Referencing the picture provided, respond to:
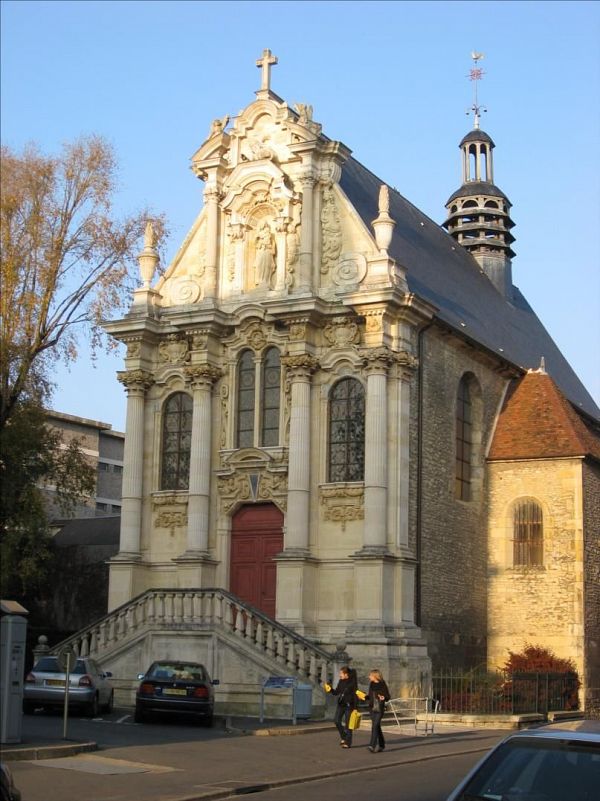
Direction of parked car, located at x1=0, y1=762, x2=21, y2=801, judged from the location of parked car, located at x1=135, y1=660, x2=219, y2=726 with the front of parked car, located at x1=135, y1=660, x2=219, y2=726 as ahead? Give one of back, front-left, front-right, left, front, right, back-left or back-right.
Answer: back

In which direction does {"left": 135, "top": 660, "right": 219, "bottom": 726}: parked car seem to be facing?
away from the camera

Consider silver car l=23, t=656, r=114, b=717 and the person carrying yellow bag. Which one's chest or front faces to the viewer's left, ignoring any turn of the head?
the person carrying yellow bag

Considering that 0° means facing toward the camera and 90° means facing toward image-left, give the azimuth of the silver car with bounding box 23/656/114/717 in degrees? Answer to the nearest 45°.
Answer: approximately 225°

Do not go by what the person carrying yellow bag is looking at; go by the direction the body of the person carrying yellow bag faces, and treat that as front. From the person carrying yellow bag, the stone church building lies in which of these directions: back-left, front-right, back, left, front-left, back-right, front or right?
right

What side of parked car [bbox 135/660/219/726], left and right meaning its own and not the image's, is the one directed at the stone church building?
front

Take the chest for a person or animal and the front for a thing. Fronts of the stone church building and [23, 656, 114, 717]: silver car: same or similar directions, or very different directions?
very different directions

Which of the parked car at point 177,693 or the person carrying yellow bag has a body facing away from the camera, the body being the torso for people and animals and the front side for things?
the parked car

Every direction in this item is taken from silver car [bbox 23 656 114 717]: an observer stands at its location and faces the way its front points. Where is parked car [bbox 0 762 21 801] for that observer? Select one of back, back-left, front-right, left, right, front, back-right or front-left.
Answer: back-right

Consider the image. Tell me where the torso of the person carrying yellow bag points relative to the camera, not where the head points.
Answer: to the viewer's left

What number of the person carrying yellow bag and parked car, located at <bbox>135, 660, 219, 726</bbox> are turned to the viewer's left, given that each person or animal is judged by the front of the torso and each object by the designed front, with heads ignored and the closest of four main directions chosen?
1

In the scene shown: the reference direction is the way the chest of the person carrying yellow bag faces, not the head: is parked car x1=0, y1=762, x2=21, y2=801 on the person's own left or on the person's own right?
on the person's own left

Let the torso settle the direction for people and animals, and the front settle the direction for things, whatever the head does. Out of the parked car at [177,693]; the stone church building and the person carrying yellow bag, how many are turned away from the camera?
1

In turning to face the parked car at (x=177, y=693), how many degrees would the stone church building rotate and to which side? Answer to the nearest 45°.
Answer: approximately 45° to its left

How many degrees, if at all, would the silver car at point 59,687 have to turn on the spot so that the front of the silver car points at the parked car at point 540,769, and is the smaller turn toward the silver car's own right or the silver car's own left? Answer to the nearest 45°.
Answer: approximately 135° to the silver car's own right
